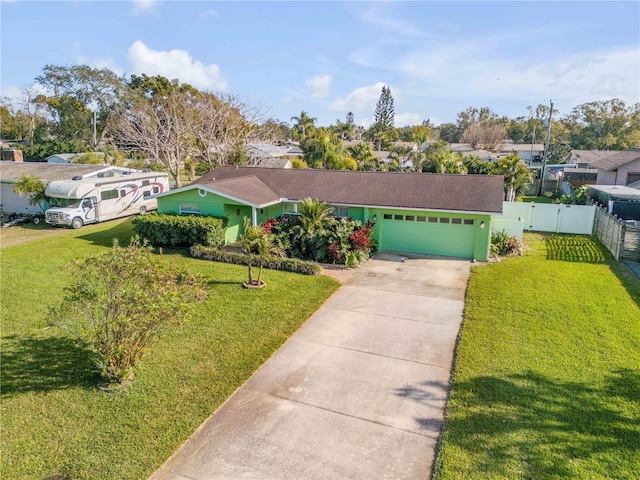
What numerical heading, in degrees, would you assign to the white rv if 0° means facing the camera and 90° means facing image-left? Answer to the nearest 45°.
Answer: approximately 45°

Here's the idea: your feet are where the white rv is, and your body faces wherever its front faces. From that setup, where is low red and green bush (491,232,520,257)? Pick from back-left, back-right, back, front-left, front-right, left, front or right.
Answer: left

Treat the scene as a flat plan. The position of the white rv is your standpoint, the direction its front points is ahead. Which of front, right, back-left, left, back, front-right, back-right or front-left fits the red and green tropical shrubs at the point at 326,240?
left

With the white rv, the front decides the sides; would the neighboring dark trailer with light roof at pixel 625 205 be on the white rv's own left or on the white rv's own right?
on the white rv's own left

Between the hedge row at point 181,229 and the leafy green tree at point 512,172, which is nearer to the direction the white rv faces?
the hedge row

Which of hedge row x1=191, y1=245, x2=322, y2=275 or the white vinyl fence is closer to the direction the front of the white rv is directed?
the hedge row

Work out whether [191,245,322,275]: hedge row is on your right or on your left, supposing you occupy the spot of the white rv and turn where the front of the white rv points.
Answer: on your left

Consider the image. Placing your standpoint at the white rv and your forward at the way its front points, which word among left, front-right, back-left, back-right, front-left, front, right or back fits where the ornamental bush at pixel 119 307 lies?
front-left

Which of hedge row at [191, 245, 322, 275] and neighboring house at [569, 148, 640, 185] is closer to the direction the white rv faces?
the hedge row
